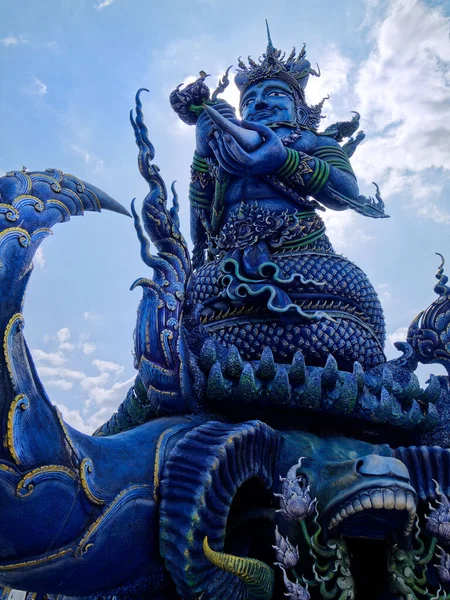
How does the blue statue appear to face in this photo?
toward the camera
